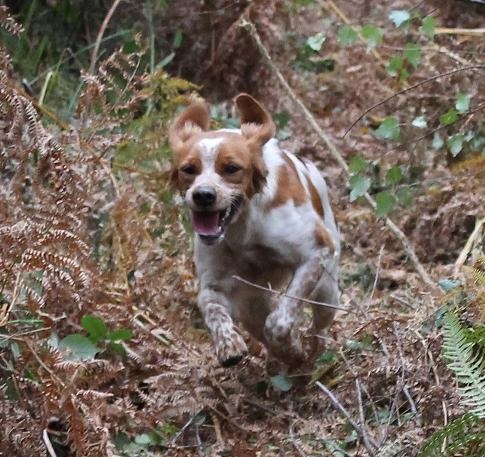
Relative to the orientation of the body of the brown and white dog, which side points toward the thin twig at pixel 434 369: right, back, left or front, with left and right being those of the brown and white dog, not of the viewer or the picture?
left

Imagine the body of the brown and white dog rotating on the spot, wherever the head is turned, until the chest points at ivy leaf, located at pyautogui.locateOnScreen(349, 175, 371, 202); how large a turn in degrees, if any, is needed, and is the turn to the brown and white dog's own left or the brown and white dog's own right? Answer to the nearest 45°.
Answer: approximately 180°

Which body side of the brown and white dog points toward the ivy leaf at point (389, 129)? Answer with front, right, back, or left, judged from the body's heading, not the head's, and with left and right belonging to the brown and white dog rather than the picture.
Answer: back

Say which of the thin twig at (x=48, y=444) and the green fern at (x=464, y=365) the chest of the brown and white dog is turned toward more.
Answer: the thin twig

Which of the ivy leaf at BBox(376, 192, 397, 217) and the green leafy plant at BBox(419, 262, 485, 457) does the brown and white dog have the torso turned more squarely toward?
the green leafy plant

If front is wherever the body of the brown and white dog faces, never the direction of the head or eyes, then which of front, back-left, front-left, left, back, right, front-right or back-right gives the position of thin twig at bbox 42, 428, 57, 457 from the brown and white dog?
front

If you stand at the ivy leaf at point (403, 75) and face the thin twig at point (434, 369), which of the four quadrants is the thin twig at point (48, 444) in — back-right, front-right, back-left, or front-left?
front-right

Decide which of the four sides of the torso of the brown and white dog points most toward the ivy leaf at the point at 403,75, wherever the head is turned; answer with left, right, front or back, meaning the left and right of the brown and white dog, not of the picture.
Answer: back

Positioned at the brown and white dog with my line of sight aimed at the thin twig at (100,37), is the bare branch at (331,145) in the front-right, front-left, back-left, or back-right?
front-right

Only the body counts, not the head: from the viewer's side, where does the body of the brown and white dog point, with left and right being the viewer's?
facing the viewer and to the left of the viewer

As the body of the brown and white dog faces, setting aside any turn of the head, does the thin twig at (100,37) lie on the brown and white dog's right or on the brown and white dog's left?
on the brown and white dog's right

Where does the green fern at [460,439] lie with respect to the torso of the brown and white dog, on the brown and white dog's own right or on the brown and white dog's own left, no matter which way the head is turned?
on the brown and white dog's own left
